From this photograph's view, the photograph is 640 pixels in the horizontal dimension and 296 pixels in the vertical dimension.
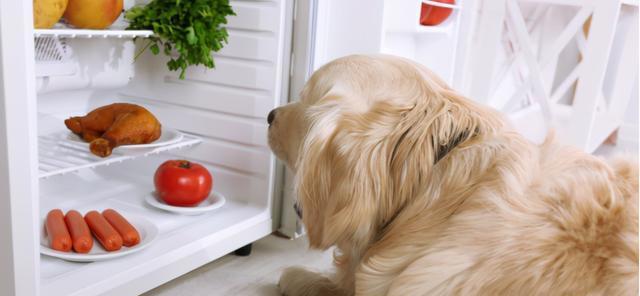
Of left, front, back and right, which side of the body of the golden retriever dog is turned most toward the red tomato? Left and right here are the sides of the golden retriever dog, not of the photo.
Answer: front

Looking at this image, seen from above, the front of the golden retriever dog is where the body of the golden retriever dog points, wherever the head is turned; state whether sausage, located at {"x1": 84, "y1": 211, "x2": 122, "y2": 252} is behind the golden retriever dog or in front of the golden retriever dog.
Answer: in front

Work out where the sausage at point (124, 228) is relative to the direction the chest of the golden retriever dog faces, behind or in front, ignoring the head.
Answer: in front

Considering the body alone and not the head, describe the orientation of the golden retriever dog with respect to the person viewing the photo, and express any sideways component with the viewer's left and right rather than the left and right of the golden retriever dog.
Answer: facing away from the viewer and to the left of the viewer

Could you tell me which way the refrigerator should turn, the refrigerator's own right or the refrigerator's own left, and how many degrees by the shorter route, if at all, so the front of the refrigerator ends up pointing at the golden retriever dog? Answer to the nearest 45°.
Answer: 0° — it already faces it

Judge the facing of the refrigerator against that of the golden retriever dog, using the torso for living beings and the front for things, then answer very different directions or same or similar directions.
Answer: very different directions

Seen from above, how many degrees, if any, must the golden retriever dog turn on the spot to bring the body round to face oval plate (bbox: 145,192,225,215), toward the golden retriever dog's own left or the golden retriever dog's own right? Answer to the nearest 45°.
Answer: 0° — it already faces it

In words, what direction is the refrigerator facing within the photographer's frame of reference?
facing the viewer and to the right of the viewer
